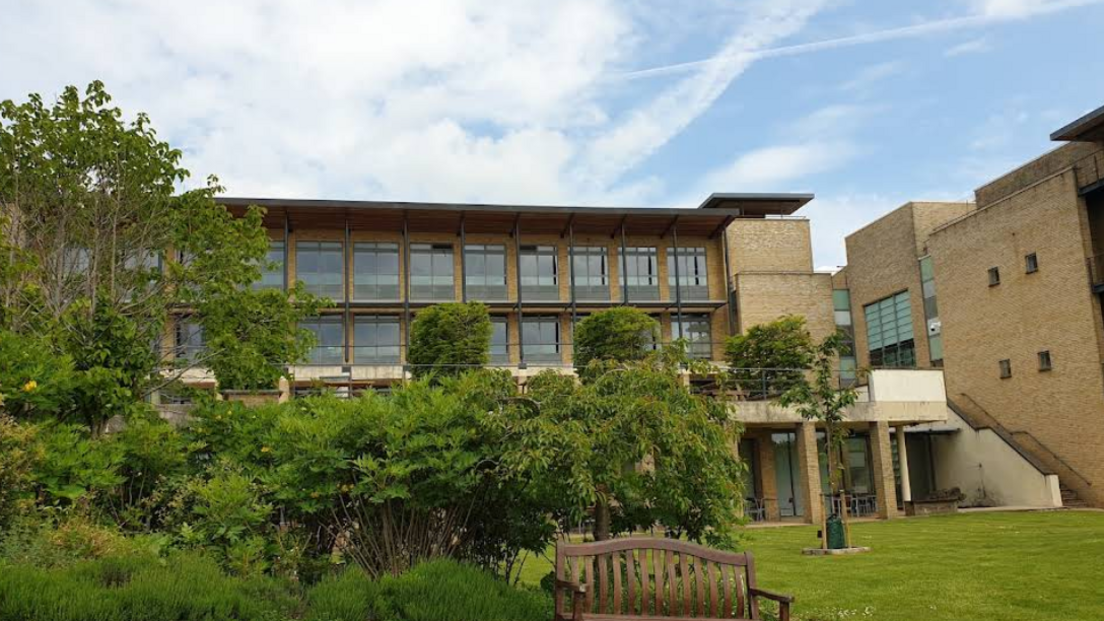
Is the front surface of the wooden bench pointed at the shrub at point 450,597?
no

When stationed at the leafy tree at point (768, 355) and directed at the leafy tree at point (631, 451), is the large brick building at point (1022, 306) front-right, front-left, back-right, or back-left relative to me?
back-left

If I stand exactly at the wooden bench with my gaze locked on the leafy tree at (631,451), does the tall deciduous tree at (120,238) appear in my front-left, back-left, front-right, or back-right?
front-left
